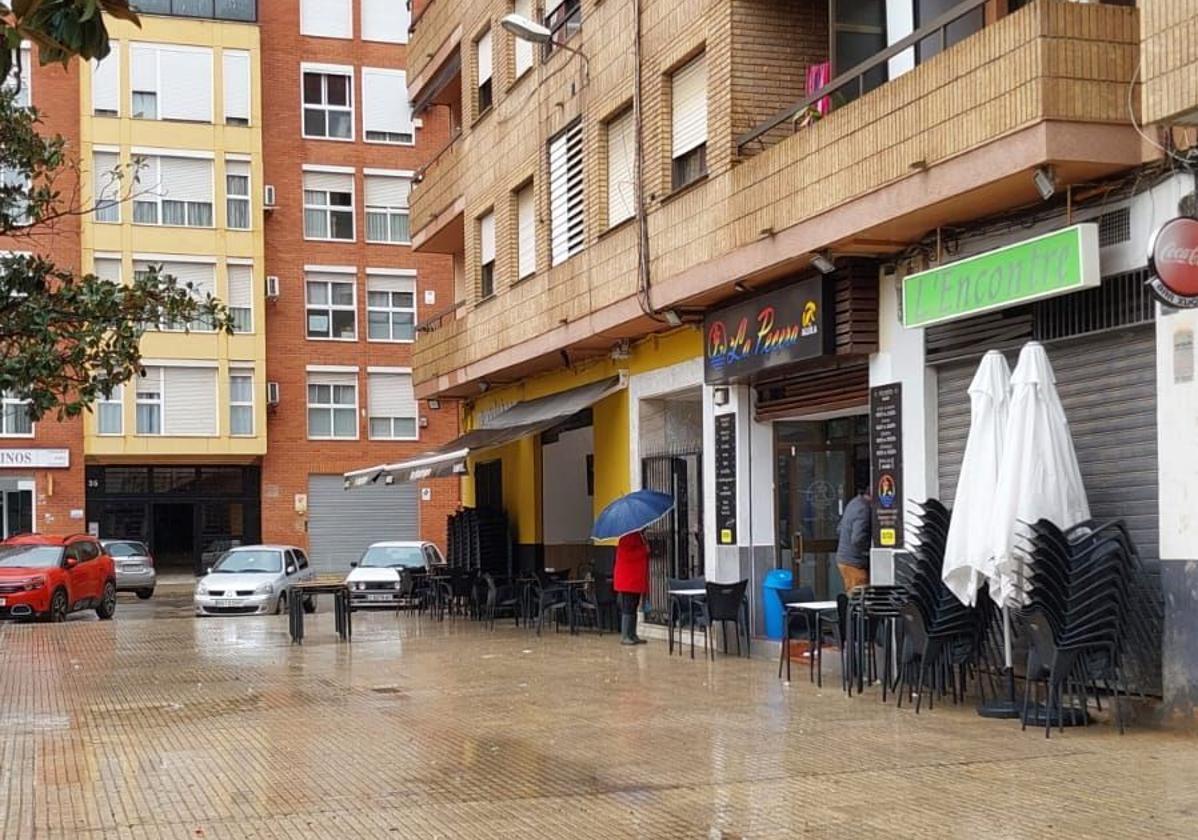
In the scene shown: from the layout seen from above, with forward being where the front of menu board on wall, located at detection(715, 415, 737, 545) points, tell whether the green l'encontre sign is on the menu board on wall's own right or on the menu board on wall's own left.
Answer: on the menu board on wall's own left

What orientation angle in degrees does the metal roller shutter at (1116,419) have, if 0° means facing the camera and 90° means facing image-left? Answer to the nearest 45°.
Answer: approximately 45°

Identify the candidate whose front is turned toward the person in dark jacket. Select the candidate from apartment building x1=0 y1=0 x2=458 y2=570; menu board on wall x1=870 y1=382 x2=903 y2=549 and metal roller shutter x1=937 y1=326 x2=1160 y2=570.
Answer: the apartment building

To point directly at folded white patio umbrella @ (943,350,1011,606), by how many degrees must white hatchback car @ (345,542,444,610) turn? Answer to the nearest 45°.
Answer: approximately 45° to its left

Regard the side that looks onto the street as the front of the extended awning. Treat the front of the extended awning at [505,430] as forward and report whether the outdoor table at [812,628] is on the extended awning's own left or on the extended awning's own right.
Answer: on the extended awning's own left

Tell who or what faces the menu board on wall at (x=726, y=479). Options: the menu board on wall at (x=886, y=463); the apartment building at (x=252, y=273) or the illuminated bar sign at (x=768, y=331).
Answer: the apartment building

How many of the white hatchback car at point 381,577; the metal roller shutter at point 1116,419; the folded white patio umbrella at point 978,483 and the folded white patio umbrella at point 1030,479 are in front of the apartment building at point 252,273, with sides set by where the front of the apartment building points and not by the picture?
4

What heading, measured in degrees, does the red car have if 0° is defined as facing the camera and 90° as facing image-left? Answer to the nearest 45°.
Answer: approximately 45°

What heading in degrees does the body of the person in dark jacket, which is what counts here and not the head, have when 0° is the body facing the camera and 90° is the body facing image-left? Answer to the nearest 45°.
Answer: approximately 225°

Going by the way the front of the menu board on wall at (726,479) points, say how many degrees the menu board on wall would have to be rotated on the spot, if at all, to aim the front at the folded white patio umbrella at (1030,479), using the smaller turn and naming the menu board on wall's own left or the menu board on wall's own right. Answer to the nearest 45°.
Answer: approximately 45° to the menu board on wall's own left

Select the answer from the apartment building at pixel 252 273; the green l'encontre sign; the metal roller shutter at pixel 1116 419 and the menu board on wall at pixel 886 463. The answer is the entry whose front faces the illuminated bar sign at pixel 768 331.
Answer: the apartment building

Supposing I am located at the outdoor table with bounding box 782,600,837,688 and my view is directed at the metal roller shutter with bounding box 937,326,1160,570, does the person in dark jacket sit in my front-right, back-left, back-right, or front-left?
back-left

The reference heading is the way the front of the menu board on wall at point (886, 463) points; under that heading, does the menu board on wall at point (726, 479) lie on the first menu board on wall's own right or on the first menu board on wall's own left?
on the first menu board on wall's own right

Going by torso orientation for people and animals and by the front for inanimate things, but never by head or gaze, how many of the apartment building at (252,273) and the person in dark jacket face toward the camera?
1

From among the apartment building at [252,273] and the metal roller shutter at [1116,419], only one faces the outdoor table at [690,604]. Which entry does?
the apartment building
